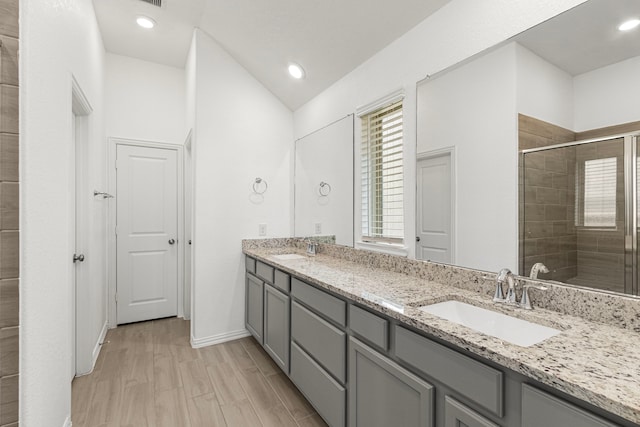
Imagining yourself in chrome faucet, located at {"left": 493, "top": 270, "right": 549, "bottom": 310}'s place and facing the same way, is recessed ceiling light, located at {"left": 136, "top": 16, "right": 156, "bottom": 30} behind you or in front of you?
in front

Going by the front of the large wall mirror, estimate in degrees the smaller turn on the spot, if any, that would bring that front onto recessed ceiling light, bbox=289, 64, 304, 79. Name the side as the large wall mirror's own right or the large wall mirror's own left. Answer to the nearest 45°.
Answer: approximately 45° to the large wall mirror's own right

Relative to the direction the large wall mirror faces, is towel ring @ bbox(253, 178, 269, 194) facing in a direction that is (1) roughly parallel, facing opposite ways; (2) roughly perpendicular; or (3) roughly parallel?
roughly perpendicular

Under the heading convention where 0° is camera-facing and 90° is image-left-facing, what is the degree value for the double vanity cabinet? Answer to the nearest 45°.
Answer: approximately 45°

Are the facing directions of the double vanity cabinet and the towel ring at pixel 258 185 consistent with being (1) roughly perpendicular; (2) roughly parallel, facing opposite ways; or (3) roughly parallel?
roughly perpendicular

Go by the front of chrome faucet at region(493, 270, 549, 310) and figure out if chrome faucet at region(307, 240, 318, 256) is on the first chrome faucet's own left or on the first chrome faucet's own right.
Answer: on the first chrome faucet's own right

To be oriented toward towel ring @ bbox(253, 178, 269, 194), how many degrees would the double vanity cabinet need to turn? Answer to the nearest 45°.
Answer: approximately 90° to its right

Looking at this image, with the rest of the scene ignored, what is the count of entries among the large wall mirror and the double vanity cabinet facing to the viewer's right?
0

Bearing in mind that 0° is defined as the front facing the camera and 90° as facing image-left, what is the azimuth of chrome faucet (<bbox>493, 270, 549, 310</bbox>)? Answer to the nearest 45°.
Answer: approximately 45°
